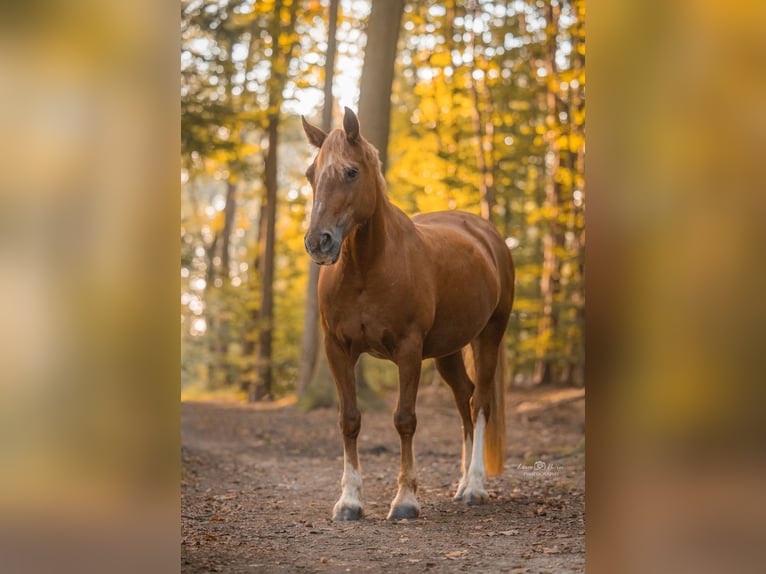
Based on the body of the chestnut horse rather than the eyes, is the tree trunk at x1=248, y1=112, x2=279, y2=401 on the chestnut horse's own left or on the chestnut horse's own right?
on the chestnut horse's own right

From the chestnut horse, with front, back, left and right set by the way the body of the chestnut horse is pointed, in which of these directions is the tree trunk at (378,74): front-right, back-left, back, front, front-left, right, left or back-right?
back-right

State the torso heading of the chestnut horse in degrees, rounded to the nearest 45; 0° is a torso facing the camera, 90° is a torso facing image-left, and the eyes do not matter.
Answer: approximately 45°

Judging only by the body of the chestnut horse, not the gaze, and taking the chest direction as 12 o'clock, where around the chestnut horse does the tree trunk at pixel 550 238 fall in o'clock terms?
The tree trunk is roughly at 5 o'clock from the chestnut horse.

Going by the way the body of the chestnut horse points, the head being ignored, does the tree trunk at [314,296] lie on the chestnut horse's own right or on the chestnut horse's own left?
on the chestnut horse's own right
